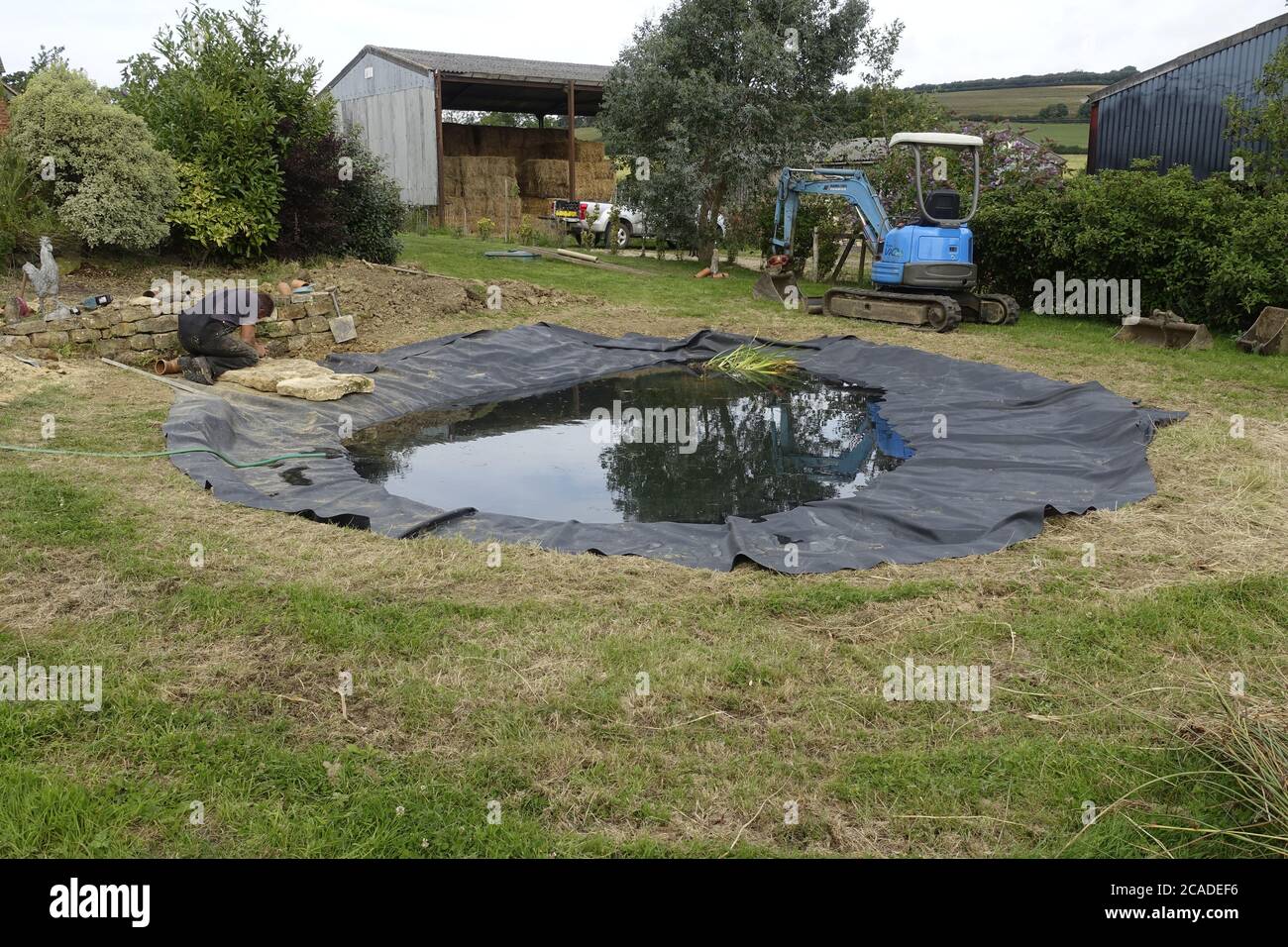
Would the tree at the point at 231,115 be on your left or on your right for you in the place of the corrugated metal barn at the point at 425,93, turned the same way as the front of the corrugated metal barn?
on your right

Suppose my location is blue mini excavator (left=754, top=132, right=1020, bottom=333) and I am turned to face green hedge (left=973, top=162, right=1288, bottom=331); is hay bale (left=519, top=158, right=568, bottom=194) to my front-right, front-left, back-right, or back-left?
back-left

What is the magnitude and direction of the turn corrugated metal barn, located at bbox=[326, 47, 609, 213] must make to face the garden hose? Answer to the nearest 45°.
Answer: approximately 45° to its right

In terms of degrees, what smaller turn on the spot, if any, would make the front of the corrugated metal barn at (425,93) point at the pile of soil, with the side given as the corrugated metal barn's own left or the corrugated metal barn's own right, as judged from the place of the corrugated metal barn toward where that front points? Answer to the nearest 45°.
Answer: approximately 45° to the corrugated metal barn's own right

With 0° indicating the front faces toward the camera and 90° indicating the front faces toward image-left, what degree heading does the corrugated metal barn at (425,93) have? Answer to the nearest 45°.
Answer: approximately 315°
